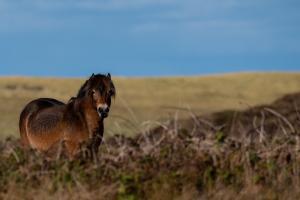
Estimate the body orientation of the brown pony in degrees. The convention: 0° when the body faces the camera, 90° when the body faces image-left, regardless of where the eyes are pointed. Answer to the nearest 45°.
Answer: approximately 315°
